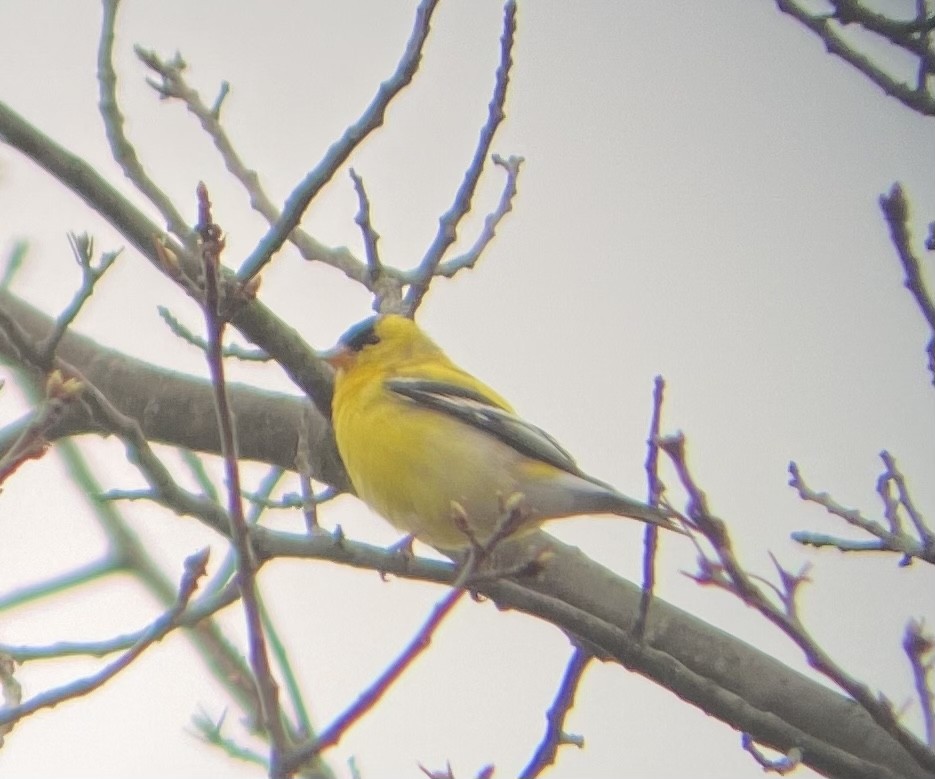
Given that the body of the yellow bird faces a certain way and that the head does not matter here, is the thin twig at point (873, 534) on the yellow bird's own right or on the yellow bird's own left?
on the yellow bird's own left

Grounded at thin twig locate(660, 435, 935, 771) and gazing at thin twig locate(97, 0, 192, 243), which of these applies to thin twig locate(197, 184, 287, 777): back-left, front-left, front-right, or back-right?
front-left

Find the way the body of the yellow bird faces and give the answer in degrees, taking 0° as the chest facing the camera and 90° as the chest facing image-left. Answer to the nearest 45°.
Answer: approximately 90°

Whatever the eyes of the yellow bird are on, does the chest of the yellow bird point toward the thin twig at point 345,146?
no

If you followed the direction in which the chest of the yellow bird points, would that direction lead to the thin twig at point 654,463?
no

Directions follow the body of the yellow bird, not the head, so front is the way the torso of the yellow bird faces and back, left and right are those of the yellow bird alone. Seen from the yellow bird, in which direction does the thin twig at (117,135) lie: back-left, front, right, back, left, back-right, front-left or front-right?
front-left
